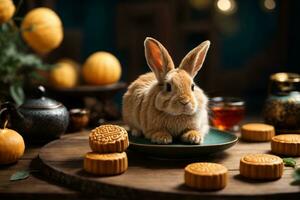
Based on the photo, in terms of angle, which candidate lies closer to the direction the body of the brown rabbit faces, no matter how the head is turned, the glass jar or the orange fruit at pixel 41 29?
the glass jar

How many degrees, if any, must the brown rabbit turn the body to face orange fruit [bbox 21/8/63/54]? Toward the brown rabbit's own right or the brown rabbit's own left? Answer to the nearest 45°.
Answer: approximately 180°

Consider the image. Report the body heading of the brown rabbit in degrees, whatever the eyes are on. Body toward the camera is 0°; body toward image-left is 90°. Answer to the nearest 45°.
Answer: approximately 315°

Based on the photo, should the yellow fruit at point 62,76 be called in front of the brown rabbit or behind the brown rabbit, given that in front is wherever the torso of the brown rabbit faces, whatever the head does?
behind
